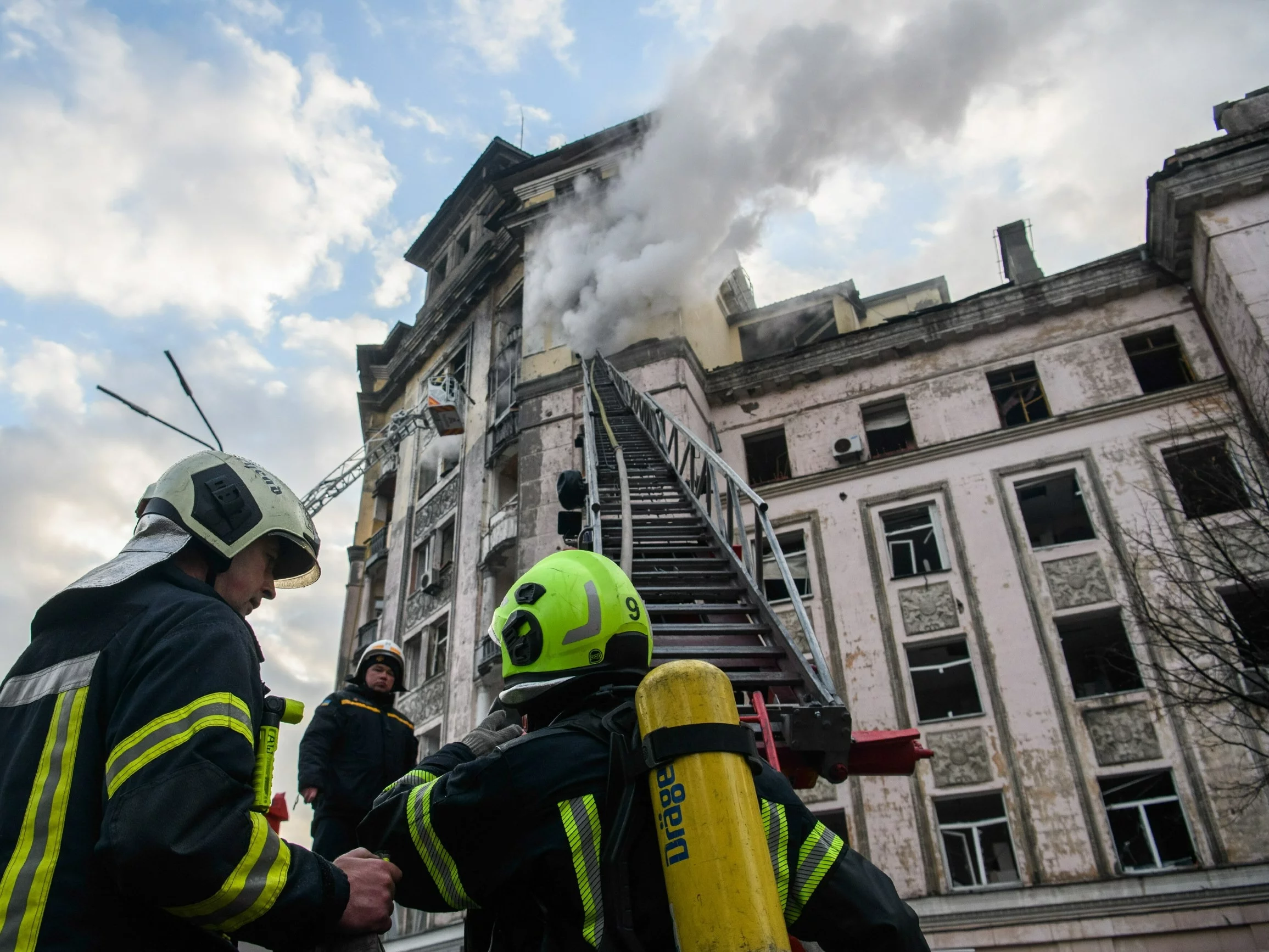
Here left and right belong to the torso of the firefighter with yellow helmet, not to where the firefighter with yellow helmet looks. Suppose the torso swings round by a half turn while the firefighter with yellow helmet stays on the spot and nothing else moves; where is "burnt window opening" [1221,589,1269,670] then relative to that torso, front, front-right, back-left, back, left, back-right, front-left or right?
left

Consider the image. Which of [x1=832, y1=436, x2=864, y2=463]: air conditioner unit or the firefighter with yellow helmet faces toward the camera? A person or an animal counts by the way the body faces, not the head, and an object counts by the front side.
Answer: the air conditioner unit

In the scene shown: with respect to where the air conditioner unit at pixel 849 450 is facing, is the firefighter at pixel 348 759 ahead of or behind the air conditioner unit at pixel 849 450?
ahead

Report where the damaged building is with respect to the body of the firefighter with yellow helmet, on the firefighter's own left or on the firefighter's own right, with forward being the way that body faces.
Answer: on the firefighter's own right

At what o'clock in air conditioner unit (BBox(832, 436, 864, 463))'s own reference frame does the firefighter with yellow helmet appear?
The firefighter with yellow helmet is roughly at 12 o'clock from the air conditioner unit.

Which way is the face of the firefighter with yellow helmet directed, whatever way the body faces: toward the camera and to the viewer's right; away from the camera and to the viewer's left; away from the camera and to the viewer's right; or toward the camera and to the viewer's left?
away from the camera and to the viewer's left

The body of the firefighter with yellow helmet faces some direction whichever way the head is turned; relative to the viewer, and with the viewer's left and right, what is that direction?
facing away from the viewer and to the left of the viewer

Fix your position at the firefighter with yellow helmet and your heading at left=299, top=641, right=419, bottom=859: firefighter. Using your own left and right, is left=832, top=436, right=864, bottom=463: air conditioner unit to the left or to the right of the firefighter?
right

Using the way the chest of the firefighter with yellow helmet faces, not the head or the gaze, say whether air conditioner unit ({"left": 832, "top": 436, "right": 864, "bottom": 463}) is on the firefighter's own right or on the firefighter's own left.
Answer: on the firefighter's own right

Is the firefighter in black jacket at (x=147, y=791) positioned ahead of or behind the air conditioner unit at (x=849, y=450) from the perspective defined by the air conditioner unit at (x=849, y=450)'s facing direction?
ahead

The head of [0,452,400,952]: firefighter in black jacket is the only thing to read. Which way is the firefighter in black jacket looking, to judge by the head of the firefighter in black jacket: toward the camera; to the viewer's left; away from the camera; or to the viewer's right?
to the viewer's right

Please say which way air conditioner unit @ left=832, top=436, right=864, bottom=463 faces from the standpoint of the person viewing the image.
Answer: facing the viewer
